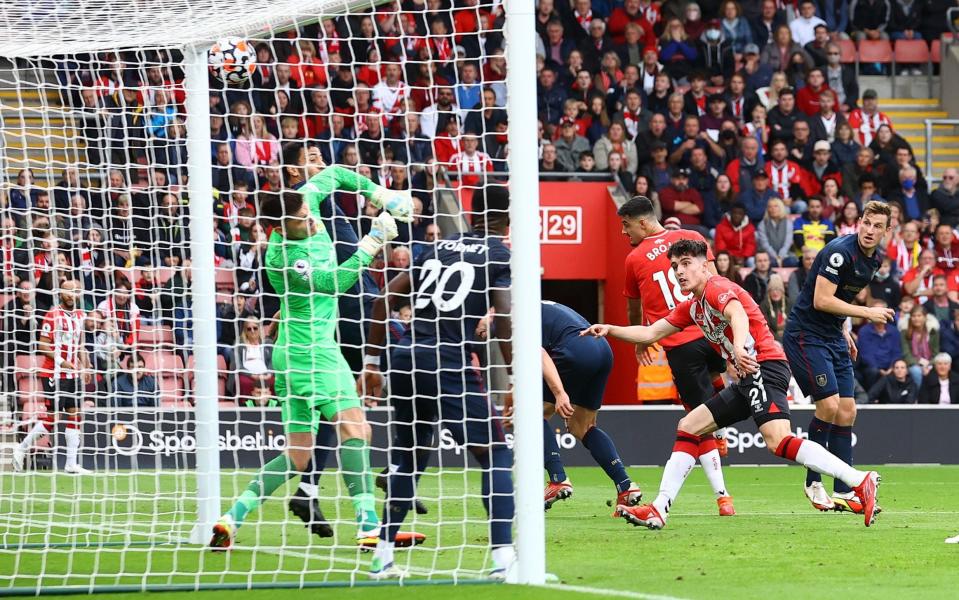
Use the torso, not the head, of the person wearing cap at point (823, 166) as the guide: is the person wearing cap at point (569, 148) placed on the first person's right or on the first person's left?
on the first person's right

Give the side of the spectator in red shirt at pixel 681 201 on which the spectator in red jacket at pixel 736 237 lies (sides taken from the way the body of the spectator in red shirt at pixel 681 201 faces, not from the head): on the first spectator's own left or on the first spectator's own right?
on the first spectator's own left

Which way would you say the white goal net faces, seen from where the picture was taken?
facing away from the viewer and to the right of the viewer

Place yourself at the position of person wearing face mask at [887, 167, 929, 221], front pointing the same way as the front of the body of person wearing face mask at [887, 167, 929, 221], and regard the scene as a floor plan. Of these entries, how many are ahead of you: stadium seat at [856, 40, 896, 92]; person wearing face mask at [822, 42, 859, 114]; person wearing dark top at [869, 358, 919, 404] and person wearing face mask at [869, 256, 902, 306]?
2

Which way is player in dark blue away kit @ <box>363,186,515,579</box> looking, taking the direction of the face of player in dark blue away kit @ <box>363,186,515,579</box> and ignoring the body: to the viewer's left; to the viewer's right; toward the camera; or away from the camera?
away from the camera

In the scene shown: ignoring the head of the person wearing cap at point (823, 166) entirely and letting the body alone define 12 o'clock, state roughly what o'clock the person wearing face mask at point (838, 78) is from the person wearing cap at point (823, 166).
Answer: the person wearing face mask at point (838, 78) is roughly at 6 o'clock from the person wearing cap at point (823, 166).

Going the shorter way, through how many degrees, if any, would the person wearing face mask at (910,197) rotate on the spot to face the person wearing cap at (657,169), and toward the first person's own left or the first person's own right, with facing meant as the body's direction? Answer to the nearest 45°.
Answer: approximately 45° to the first person's own right

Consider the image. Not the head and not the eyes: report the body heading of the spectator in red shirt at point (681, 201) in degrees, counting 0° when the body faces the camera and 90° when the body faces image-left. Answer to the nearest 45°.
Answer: approximately 0°

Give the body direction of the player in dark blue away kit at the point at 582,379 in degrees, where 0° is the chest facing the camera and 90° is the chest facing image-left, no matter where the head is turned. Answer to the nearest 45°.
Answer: approximately 90°

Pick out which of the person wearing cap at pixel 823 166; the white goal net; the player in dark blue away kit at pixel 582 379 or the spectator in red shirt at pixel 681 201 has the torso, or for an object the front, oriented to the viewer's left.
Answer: the player in dark blue away kit

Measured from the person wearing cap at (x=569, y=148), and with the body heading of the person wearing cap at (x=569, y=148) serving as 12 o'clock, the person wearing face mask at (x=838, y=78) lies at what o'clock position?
the person wearing face mask at (x=838, y=78) is roughly at 8 o'clock from the person wearing cap at (x=569, y=148).
